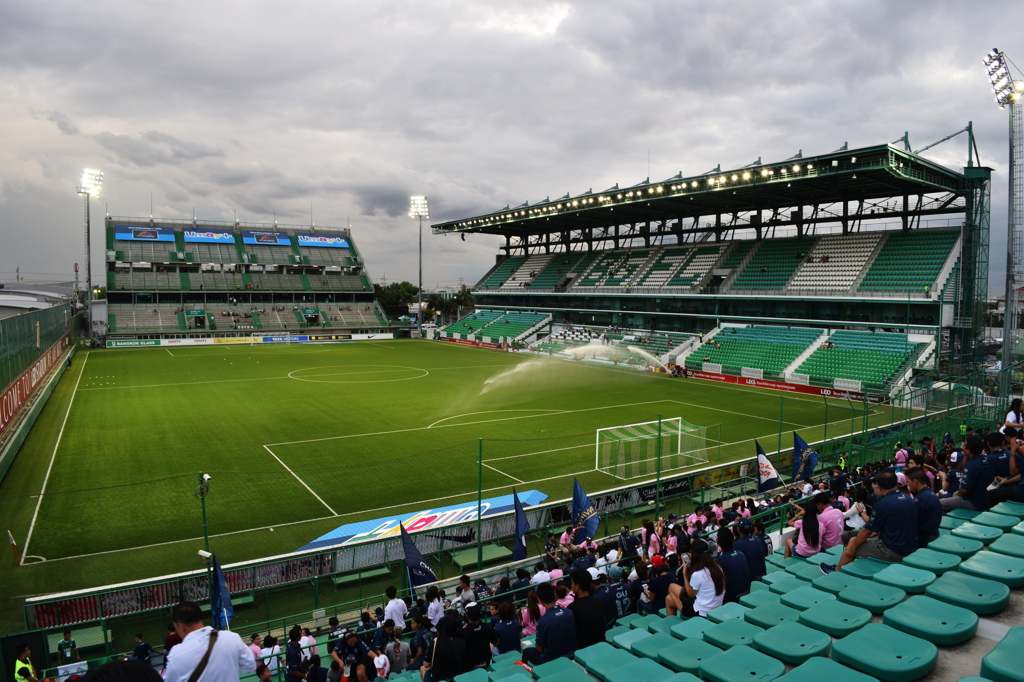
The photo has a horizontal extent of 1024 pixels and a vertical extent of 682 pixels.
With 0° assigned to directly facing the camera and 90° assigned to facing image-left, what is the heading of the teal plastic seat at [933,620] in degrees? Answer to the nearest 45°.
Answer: approximately 135°

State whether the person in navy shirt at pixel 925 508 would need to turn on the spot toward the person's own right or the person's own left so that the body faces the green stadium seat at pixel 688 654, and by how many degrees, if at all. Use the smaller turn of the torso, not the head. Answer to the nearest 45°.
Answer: approximately 90° to the person's own left

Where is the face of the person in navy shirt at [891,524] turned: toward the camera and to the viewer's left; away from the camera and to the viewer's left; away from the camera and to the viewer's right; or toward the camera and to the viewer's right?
away from the camera and to the viewer's left

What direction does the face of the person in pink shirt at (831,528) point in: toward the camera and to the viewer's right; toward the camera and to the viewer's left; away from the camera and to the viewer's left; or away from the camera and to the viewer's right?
away from the camera and to the viewer's left

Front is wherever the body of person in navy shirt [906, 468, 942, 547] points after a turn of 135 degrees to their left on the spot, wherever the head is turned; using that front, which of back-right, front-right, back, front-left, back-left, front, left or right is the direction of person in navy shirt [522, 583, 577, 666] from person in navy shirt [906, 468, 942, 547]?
front-right

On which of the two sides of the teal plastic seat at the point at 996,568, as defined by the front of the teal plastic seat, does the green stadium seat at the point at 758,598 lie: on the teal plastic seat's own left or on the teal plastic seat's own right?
on the teal plastic seat's own left

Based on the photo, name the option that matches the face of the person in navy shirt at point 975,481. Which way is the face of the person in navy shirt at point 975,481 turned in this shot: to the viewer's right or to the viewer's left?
to the viewer's left

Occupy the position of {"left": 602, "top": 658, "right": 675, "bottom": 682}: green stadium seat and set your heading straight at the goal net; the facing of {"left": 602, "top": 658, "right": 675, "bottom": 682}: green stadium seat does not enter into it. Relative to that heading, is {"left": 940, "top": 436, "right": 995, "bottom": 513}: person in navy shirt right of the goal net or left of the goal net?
right

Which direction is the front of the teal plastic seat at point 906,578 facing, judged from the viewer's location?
facing away from the viewer and to the left of the viewer
